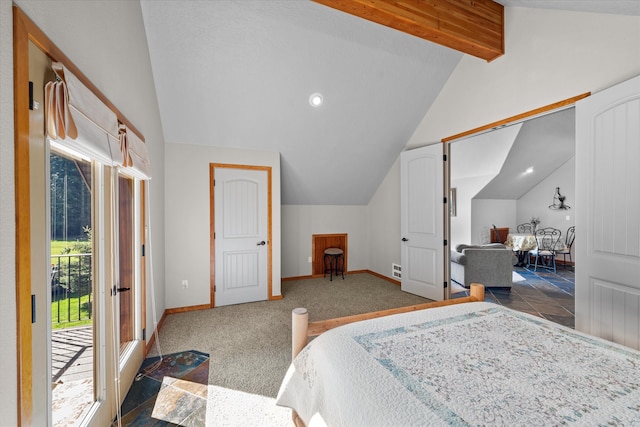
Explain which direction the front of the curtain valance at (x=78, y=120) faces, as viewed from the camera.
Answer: facing the viewer and to the right of the viewer

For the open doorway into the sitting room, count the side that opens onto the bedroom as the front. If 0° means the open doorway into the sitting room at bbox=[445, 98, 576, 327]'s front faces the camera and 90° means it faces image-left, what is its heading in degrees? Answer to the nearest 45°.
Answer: approximately 45°

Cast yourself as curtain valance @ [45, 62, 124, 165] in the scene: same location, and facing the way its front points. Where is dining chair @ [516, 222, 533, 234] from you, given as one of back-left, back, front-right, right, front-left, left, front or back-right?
front-left

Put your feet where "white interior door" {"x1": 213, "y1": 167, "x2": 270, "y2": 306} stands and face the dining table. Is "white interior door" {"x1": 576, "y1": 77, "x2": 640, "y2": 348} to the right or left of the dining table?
right

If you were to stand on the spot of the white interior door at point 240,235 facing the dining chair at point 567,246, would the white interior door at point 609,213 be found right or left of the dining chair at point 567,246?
right

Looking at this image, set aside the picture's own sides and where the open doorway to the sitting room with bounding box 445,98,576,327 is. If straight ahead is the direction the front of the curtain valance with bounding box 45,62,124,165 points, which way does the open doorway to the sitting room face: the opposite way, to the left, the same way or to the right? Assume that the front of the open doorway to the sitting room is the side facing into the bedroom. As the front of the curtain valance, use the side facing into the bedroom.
the opposite way
